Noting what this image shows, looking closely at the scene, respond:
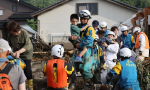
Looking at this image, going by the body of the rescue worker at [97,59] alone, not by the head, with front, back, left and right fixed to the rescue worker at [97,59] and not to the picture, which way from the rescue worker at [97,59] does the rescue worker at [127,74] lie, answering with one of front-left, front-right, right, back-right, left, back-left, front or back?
left

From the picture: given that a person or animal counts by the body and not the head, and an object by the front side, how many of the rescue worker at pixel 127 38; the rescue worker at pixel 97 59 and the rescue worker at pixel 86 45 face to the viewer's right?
0

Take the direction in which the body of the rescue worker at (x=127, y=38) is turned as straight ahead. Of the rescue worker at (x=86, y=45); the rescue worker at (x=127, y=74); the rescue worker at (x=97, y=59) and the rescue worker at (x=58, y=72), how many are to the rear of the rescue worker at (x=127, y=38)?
0

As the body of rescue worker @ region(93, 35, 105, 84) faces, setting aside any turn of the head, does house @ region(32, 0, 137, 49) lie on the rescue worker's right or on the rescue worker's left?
on the rescue worker's right

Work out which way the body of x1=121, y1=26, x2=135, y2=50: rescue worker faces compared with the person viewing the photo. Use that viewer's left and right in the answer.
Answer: facing the viewer and to the left of the viewer

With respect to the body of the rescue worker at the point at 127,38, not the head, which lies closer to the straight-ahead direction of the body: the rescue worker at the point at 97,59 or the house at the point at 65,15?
the rescue worker

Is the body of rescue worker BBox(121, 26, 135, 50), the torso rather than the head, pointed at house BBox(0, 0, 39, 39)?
no

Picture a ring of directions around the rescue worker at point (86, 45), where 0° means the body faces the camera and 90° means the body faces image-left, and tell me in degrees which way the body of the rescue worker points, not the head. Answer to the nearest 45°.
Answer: approximately 45°

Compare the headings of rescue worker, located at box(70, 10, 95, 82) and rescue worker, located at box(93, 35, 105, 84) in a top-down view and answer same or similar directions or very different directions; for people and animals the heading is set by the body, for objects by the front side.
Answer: same or similar directions

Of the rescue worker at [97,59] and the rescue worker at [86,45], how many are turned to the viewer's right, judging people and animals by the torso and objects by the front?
0

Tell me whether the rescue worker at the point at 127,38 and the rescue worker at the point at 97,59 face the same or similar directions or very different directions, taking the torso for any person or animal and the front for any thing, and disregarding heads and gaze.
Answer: same or similar directions

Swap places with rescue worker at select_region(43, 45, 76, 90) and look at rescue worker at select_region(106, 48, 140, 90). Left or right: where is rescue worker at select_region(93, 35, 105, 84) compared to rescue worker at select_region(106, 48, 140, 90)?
left

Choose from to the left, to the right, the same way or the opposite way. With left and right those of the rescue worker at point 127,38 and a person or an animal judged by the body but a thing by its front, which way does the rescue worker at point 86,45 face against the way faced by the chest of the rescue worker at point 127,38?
the same way

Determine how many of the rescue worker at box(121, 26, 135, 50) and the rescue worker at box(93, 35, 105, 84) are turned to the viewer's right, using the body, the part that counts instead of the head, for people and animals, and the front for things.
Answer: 0

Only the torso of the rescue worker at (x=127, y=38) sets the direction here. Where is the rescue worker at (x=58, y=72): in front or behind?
in front

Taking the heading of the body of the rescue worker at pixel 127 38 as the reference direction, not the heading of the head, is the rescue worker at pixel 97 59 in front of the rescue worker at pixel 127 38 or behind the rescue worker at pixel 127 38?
in front

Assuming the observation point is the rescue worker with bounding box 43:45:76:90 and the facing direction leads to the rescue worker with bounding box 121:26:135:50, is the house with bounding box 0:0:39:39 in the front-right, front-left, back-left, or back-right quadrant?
front-left

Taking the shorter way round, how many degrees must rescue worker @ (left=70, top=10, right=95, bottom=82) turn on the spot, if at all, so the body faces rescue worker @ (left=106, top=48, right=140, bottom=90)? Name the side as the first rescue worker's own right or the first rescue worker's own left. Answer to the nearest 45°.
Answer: approximately 90° to the first rescue worker's own left
